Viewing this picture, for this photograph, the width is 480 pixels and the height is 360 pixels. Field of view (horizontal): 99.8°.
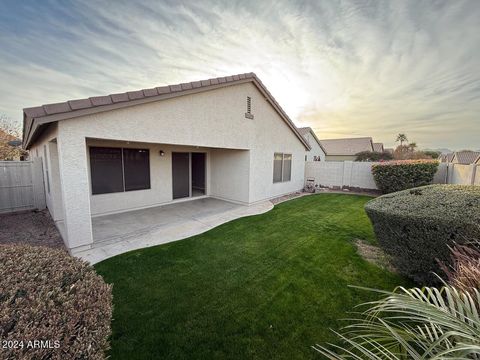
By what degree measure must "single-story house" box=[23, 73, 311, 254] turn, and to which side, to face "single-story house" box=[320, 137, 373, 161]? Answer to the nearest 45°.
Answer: approximately 90° to its right

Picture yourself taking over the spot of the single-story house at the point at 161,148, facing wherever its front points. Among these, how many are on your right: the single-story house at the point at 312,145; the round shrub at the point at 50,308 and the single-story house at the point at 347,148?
2

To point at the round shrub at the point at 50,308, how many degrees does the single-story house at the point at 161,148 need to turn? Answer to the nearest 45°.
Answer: approximately 135° to its left

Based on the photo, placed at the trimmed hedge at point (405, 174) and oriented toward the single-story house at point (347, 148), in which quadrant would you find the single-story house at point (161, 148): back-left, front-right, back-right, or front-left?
back-left

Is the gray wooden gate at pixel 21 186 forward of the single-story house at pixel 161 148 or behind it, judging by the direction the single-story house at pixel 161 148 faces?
behind

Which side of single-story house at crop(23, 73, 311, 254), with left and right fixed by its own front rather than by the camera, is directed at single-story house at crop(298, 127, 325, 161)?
right

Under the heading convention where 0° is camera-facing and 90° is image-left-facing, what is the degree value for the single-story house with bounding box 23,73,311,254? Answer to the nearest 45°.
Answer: approximately 135°

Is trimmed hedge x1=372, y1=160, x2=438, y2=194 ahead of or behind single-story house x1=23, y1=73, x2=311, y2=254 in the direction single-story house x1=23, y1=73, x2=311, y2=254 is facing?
behind

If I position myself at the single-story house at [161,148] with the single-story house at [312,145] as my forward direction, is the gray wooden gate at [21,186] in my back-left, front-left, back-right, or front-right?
back-left
